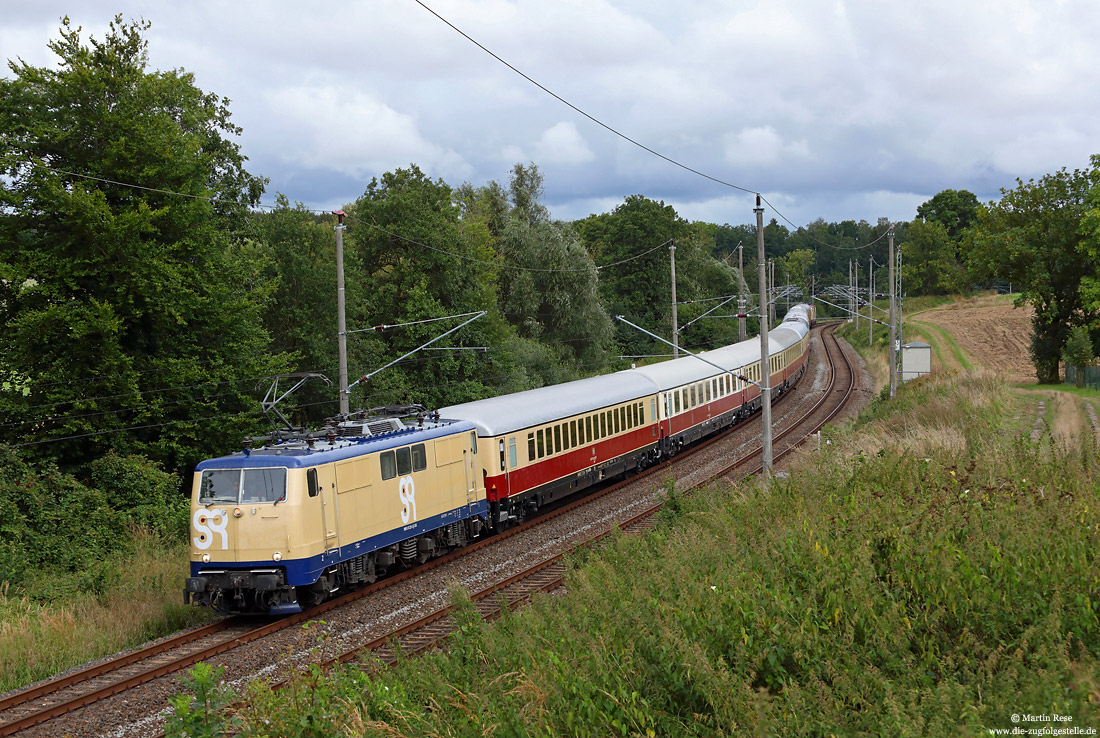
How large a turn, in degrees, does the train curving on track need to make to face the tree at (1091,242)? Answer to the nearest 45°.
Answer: approximately 180°

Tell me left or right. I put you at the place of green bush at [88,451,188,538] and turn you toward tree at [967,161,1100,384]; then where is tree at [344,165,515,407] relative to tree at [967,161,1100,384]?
left

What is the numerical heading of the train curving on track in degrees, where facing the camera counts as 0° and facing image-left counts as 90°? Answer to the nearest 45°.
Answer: approximately 45°

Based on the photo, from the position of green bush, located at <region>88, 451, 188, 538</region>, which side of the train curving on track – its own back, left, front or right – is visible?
right

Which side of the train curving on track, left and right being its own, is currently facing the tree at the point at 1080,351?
back

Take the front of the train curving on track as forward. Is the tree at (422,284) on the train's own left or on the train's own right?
on the train's own right

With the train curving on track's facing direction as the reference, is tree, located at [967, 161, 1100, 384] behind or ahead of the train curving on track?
behind

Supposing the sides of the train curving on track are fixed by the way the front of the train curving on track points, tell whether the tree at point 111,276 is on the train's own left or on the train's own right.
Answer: on the train's own right
